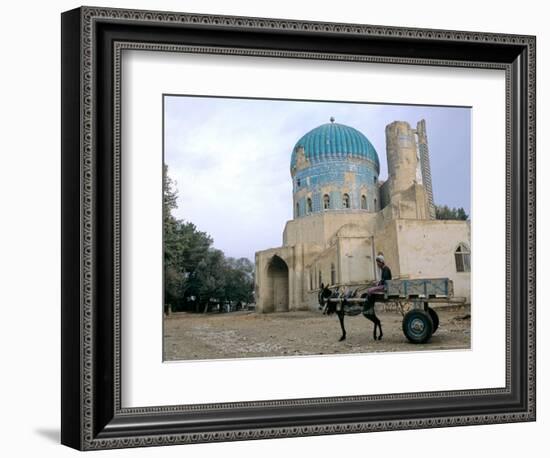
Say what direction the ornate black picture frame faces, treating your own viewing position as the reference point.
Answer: facing the viewer and to the right of the viewer
